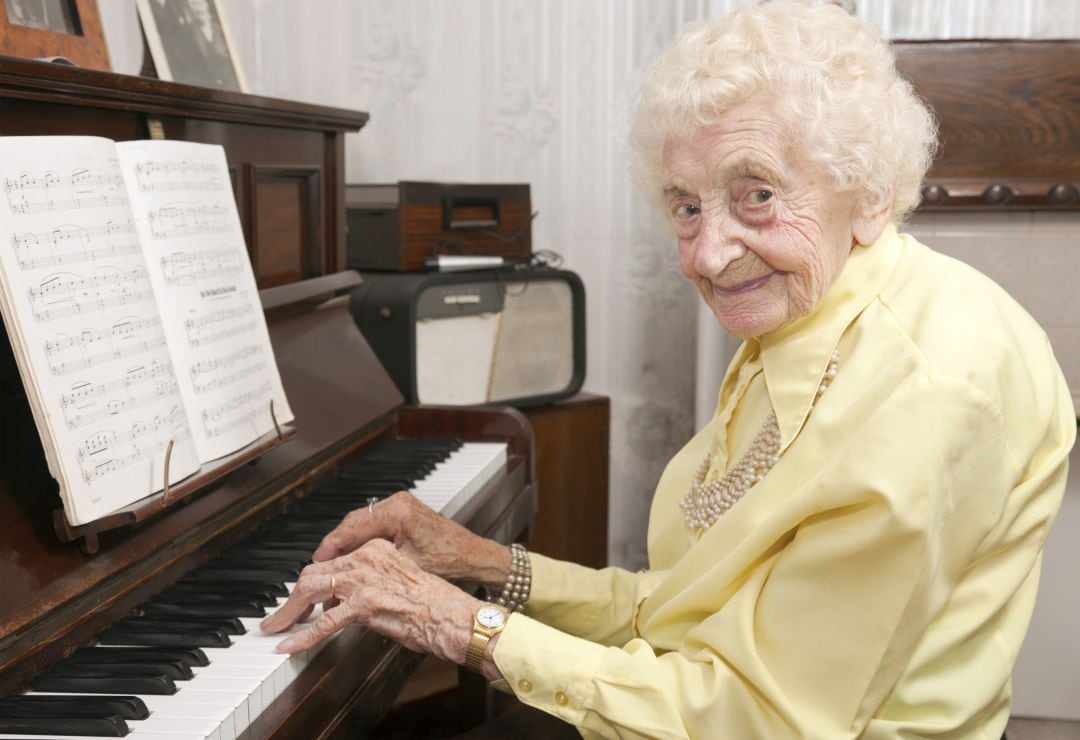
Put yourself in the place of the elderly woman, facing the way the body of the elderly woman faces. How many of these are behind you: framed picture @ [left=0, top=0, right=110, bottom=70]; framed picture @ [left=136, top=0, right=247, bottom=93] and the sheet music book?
0

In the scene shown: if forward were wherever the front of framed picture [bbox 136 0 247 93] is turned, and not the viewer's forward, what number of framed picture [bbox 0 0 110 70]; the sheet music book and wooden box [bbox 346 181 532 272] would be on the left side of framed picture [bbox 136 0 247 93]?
1

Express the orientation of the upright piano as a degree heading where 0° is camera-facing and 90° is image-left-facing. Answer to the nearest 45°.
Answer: approximately 315°

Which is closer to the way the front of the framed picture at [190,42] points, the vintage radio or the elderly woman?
the elderly woman

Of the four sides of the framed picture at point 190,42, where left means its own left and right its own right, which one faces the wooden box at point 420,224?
left

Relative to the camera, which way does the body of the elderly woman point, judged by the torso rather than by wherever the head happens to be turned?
to the viewer's left

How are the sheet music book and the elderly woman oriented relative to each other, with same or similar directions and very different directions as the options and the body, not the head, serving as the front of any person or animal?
very different directions

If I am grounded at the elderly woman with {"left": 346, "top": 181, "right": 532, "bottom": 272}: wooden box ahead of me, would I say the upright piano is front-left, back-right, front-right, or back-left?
front-left

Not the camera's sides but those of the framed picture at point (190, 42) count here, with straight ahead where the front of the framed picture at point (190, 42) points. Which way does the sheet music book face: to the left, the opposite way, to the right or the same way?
the same way

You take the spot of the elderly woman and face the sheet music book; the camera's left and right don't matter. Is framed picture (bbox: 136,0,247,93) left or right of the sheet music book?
right

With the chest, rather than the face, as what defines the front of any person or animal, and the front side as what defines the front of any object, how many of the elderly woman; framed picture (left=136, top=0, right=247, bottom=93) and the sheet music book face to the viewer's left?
1

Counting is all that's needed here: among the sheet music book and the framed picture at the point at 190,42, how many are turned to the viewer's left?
0

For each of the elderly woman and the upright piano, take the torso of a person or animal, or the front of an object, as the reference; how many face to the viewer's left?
1

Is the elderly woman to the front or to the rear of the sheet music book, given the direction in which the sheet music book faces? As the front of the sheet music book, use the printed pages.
to the front

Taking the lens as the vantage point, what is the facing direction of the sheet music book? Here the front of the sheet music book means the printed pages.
facing the viewer and to the right of the viewer
